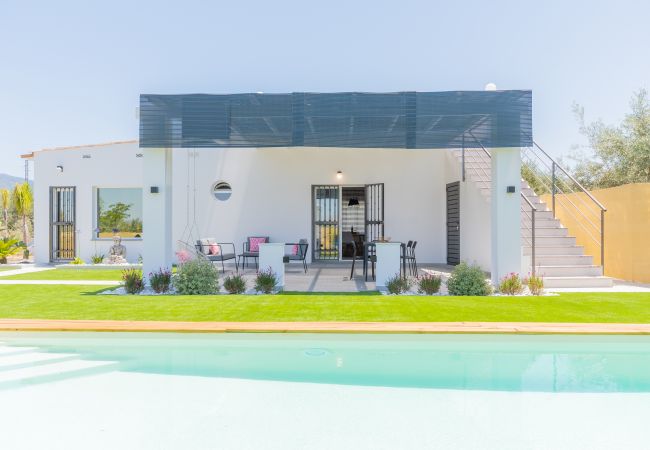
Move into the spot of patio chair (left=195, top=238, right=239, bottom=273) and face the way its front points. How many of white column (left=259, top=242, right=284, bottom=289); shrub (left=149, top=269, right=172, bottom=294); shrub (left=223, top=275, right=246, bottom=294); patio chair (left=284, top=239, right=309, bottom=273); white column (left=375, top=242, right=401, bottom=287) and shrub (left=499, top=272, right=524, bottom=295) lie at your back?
0

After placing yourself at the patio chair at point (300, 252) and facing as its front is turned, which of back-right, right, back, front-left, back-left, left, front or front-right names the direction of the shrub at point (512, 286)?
back-left

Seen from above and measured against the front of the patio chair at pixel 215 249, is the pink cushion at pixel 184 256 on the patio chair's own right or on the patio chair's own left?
on the patio chair's own right

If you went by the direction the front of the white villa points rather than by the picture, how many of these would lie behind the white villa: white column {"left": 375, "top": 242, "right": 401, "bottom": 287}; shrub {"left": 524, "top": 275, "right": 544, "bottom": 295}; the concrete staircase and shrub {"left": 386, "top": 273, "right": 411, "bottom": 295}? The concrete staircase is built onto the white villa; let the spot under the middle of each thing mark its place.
0

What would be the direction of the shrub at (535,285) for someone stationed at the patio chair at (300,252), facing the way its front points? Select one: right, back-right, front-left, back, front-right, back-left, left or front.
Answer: back-left

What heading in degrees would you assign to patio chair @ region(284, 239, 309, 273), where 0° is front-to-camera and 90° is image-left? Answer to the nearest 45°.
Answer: approximately 90°

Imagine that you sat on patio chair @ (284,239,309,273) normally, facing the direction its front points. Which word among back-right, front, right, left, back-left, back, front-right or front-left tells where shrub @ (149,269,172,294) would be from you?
front-left

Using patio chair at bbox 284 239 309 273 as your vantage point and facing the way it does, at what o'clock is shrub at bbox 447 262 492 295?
The shrub is roughly at 8 o'clock from the patio chair.

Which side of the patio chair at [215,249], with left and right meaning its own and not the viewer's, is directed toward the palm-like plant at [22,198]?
back

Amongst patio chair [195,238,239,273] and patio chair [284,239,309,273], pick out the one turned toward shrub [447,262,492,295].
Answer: patio chair [195,238,239,273]

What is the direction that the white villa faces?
toward the camera

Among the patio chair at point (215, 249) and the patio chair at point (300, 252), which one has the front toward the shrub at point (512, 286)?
the patio chair at point (215, 249)

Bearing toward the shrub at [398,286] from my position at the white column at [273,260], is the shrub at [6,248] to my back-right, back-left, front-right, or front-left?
back-left

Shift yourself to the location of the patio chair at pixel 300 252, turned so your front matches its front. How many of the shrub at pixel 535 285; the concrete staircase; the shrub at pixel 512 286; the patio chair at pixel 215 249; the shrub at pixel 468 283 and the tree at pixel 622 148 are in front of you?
1
